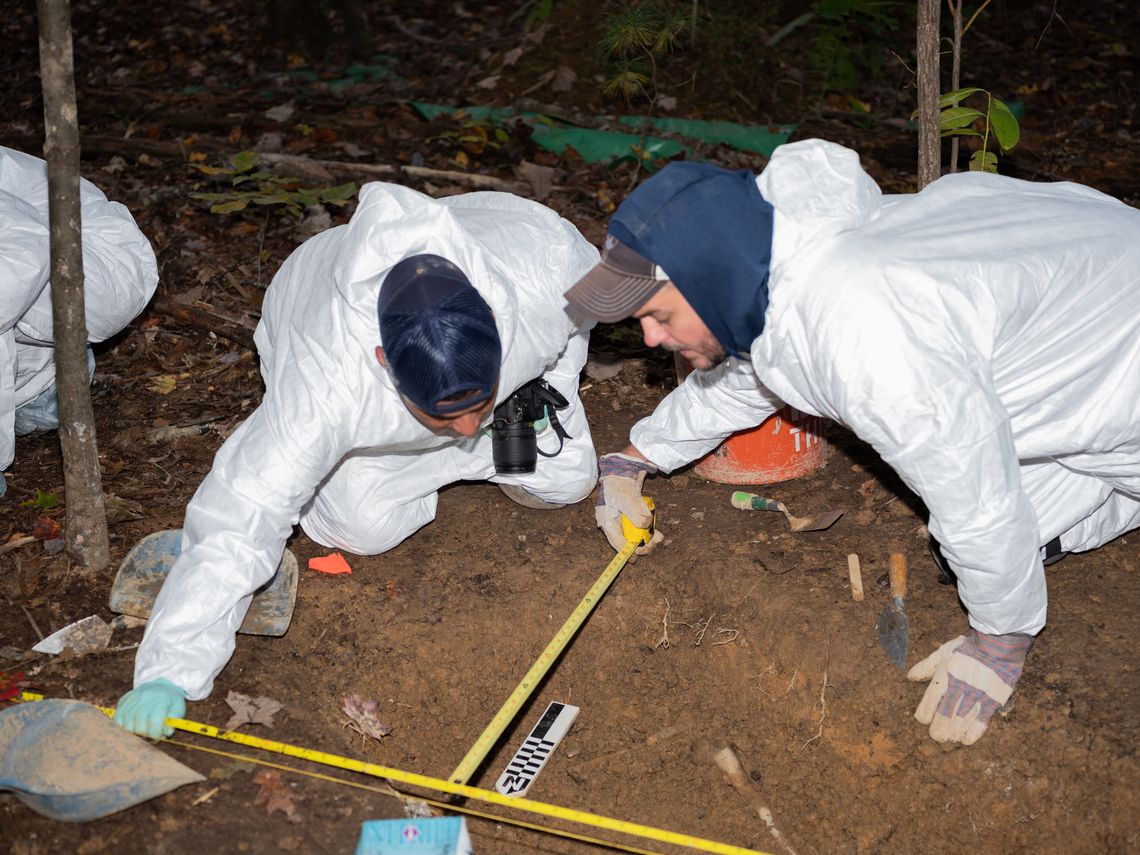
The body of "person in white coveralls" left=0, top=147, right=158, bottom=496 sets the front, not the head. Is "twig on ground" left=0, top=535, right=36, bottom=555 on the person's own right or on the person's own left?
on the person's own left

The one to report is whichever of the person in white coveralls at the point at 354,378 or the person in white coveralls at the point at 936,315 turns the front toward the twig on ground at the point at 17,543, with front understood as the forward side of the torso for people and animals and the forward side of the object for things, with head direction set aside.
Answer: the person in white coveralls at the point at 936,315

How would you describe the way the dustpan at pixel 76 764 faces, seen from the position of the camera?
facing away from the viewer and to the right of the viewer

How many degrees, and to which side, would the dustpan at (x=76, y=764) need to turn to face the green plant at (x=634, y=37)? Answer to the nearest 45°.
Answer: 0° — it already faces it

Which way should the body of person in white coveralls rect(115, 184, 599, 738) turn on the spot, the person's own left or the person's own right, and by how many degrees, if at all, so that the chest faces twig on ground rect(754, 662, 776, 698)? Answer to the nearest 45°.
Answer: approximately 90° to the person's own left

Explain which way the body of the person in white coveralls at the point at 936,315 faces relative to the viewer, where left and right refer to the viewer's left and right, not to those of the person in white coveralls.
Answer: facing to the left of the viewer

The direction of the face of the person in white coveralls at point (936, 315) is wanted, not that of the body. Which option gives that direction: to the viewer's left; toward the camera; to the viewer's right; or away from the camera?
to the viewer's left

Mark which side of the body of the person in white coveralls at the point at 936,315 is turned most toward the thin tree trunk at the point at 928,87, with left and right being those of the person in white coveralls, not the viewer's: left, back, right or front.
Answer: right
